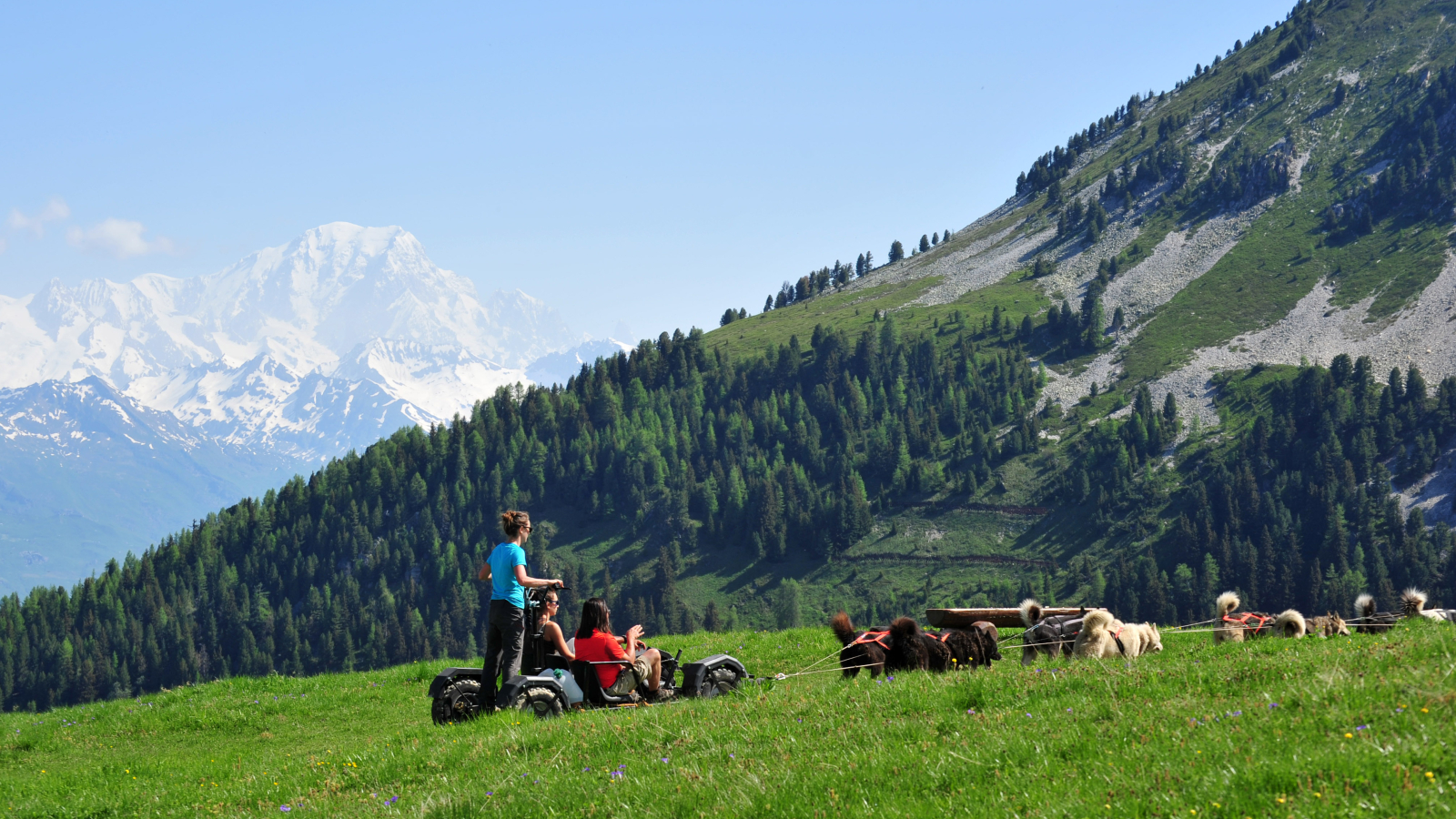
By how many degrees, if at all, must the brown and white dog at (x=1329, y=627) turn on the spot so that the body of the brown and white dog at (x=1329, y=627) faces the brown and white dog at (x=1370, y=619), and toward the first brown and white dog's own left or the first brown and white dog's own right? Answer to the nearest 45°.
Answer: approximately 45° to the first brown and white dog's own left

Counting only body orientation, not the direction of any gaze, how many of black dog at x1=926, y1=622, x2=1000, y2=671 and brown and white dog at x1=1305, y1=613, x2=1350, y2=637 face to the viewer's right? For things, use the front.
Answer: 2

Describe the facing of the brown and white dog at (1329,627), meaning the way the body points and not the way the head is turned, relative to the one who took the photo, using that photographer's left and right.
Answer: facing to the right of the viewer

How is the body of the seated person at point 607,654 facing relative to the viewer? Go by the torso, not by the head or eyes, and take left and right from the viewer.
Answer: facing away from the viewer and to the right of the viewer

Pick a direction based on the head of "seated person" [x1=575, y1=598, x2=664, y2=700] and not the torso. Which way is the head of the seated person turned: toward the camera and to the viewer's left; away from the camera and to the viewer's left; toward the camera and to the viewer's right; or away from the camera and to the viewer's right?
away from the camera and to the viewer's right

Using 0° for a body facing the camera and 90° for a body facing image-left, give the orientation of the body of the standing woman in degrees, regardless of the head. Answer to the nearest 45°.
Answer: approximately 225°

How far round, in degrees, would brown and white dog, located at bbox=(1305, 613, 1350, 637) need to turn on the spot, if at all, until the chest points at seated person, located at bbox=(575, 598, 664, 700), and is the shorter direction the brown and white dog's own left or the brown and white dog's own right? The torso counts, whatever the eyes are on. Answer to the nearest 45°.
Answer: approximately 135° to the brown and white dog's own right

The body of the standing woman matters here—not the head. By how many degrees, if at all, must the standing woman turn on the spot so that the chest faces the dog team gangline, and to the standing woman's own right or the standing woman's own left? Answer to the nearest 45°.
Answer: approximately 45° to the standing woman's own right

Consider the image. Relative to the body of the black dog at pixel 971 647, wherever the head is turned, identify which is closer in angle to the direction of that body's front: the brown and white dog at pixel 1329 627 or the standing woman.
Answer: the brown and white dog

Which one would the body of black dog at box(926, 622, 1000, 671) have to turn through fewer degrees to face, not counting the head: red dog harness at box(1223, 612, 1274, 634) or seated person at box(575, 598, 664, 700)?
the red dog harness

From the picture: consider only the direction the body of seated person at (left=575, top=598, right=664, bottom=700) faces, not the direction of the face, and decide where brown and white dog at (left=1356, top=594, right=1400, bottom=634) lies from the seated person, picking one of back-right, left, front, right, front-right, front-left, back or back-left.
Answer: front-right

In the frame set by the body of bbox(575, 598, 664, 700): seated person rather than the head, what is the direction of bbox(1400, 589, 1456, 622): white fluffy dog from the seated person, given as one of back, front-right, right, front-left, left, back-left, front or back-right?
front-right

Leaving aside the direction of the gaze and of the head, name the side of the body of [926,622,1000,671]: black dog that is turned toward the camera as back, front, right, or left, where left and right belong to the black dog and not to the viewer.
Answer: right

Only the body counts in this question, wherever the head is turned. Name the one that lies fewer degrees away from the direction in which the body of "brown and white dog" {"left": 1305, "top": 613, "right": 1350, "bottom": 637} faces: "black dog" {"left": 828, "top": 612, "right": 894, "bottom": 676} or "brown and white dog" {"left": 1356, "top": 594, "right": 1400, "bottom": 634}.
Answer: the brown and white dog
